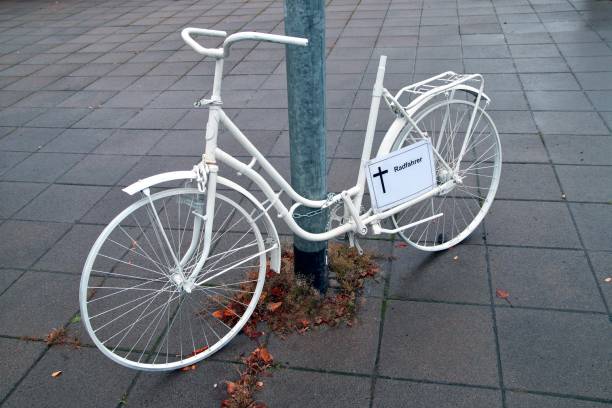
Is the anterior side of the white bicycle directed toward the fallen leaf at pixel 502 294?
no

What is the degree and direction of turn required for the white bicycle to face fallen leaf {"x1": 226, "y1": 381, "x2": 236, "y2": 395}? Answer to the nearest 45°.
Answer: approximately 45° to its left
